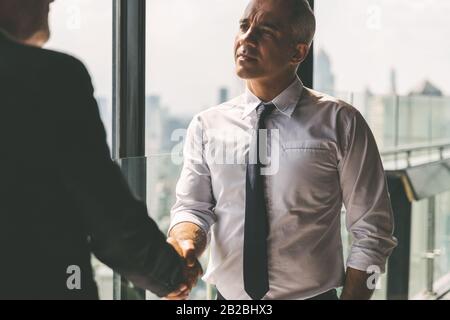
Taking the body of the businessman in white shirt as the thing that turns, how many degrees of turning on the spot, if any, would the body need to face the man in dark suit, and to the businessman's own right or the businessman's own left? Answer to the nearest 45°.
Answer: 0° — they already face them

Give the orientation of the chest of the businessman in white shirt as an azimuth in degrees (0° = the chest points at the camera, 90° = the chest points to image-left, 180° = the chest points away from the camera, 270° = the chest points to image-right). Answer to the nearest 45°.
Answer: approximately 45°

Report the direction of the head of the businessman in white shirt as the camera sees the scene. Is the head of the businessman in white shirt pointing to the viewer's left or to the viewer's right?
to the viewer's left
